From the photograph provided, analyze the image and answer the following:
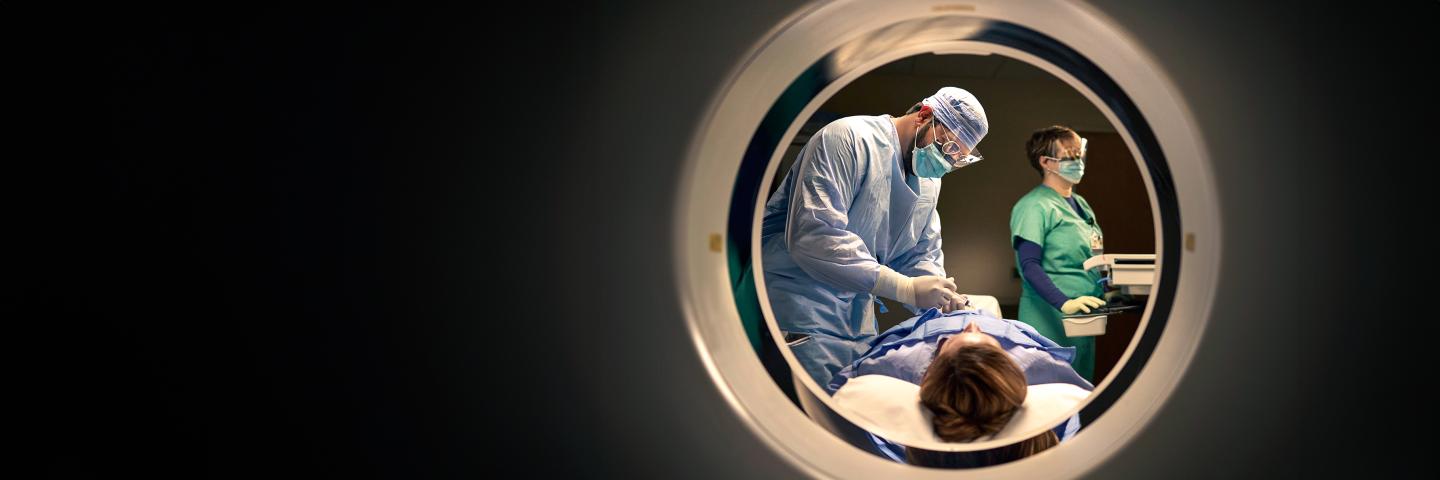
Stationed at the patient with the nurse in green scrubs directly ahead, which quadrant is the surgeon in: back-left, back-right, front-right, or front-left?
front-left

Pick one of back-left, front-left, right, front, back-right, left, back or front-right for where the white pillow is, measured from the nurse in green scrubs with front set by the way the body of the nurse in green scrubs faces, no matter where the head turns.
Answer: front-right

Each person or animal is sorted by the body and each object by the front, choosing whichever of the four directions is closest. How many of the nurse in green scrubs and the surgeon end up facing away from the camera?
0

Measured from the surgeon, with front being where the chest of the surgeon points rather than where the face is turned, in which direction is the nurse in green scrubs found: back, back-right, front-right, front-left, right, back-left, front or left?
left

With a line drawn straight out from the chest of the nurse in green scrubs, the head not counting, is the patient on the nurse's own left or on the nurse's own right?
on the nurse's own right

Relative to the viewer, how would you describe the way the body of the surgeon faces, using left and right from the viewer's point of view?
facing the viewer and to the right of the viewer
